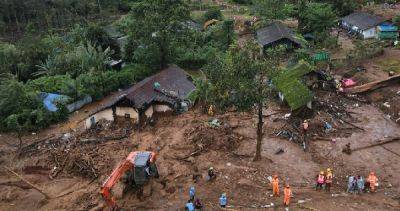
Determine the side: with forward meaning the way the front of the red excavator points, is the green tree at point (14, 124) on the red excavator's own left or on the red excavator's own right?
on the red excavator's own right

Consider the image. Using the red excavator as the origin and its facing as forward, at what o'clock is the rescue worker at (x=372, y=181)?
The rescue worker is roughly at 8 o'clock from the red excavator.

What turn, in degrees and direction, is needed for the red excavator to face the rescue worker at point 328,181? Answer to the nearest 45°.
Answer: approximately 135° to its left

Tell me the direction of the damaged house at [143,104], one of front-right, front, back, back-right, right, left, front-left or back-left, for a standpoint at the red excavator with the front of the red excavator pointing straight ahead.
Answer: back-right

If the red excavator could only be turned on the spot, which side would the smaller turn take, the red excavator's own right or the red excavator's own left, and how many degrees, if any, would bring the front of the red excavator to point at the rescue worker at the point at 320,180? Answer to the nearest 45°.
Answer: approximately 135° to the red excavator's own left

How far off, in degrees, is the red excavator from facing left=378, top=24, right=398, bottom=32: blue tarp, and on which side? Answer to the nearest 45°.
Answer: approximately 180°

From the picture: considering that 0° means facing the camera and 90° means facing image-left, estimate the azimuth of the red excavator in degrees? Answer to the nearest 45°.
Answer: approximately 45°

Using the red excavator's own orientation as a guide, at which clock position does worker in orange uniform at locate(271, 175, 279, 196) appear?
The worker in orange uniform is roughly at 8 o'clock from the red excavator.

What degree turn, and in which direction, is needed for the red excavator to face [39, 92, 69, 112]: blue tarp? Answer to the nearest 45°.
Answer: approximately 135° to its right

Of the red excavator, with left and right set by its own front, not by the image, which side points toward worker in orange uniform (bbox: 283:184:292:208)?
left

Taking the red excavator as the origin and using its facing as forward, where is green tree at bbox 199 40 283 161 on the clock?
The green tree is roughly at 7 o'clock from the red excavator.

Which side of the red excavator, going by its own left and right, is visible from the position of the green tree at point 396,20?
back
